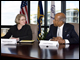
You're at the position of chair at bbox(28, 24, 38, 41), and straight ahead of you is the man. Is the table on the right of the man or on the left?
right

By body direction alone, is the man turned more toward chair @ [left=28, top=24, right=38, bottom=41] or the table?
the table

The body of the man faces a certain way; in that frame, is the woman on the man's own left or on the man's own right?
on the man's own right

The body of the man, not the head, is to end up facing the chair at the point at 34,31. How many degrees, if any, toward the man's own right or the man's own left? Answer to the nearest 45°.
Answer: approximately 90° to the man's own right

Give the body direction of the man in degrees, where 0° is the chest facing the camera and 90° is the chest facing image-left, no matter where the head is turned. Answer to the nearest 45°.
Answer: approximately 45°
